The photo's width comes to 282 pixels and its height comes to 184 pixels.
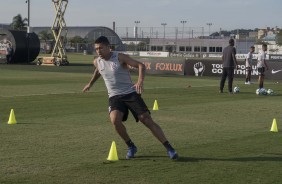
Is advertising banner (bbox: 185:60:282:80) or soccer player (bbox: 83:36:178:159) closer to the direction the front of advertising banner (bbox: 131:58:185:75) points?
the soccer player

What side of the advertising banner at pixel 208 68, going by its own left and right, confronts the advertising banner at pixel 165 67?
right

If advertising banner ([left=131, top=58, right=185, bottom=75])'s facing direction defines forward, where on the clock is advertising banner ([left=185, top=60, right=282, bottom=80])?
advertising banner ([left=185, top=60, right=282, bottom=80]) is roughly at 10 o'clock from advertising banner ([left=131, top=58, right=185, bottom=75]).

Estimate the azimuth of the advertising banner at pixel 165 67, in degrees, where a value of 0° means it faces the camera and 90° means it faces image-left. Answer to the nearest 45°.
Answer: approximately 0°

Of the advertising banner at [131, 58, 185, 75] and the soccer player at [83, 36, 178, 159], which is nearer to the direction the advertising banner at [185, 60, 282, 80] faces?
the soccer player

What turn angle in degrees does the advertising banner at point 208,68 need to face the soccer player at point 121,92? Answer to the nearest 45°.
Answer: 0° — it already faces them

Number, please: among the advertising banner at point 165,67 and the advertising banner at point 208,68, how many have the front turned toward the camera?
2

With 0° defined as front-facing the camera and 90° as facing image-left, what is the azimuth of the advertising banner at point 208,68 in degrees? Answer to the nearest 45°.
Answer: approximately 0°

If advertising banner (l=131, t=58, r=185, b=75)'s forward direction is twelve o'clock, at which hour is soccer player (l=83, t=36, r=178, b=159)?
The soccer player is roughly at 12 o'clock from the advertising banner.
